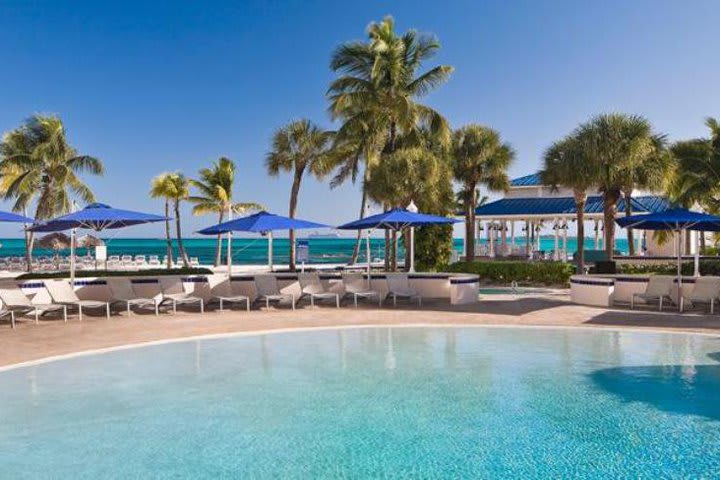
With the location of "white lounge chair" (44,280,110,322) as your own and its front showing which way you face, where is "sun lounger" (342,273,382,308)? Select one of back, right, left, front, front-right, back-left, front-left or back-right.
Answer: front-left

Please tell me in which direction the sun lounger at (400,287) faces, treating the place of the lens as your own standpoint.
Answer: facing the viewer and to the right of the viewer

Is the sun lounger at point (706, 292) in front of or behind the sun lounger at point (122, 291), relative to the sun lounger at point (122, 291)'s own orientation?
in front

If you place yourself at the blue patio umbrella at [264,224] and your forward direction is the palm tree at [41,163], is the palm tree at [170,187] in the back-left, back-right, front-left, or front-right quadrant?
front-right

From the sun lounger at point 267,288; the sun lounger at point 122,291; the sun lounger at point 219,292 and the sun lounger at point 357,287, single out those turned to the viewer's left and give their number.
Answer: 0

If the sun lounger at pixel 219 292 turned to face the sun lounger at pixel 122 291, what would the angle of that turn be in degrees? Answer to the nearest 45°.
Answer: approximately 135° to its right

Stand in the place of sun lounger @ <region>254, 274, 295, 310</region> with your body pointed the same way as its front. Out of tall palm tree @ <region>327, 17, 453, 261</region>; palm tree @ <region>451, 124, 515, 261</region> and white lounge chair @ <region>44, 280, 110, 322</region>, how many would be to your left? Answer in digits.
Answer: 2

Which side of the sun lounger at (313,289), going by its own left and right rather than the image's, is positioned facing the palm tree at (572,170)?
left

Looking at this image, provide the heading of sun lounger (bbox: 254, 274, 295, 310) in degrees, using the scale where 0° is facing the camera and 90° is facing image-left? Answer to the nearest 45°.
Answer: approximately 315°

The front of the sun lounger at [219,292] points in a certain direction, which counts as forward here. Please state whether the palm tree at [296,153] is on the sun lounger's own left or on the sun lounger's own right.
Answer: on the sun lounger's own left

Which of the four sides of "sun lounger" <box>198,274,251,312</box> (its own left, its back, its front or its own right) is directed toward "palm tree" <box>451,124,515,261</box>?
left

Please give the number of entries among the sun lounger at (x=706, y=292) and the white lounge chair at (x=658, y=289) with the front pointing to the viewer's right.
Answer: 0

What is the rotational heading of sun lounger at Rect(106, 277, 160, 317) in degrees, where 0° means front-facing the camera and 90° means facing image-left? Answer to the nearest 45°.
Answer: approximately 315°

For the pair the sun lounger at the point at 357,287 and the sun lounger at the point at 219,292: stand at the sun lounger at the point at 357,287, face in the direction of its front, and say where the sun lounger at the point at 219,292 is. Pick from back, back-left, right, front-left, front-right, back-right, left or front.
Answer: back-right
